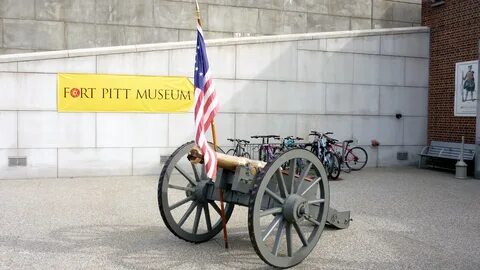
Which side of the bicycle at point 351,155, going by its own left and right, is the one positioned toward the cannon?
left

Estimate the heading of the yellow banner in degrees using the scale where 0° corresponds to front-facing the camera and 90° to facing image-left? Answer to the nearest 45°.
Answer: approximately 0°

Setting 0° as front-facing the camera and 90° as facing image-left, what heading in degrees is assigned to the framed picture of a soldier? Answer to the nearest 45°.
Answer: approximately 45°

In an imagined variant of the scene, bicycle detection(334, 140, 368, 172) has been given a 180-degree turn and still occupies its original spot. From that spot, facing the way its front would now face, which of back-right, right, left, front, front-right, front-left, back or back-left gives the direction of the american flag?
right

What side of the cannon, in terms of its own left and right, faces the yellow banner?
right

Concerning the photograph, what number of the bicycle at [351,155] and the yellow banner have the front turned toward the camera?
1
